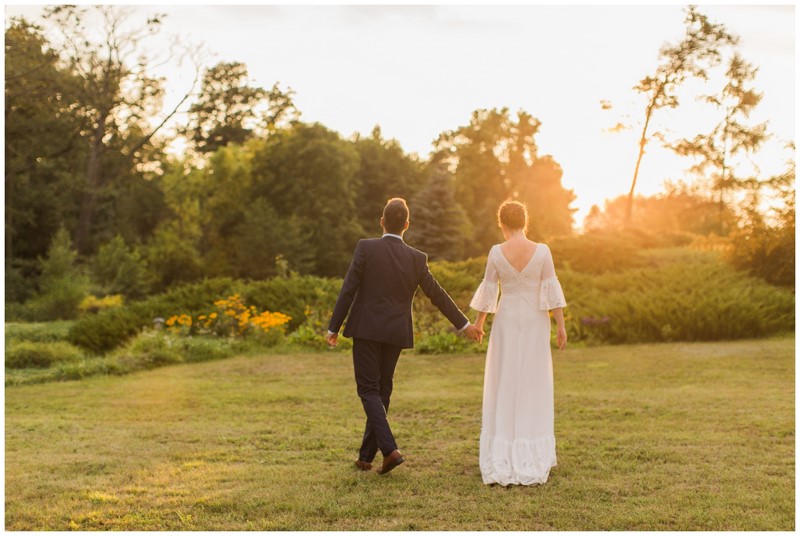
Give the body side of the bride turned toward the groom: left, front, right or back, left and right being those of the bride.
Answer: left

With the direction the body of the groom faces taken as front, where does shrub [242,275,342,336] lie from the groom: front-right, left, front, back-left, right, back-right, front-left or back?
front

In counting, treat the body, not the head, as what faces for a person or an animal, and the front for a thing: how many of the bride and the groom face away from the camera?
2

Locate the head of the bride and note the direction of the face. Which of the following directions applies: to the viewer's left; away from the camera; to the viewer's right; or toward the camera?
away from the camera

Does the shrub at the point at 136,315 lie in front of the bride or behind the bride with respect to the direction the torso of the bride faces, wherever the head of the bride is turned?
in front

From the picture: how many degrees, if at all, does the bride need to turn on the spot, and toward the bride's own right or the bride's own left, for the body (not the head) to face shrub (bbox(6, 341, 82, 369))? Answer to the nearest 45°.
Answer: approximately 45° to the bride's own left

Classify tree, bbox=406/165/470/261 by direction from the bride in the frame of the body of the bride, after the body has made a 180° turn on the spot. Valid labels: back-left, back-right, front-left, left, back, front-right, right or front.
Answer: back

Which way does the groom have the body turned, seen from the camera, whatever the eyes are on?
away from the camera

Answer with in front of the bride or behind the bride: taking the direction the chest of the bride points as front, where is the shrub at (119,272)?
in front

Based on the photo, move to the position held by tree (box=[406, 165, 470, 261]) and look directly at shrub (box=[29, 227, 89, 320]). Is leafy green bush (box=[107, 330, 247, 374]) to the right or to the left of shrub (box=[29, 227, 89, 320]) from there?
left

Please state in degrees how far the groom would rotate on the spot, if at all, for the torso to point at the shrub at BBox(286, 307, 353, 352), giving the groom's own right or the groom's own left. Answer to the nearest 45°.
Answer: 0° — they already face it

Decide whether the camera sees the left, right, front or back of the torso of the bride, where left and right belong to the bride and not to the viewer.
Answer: back

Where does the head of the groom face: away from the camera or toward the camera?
away from the camera

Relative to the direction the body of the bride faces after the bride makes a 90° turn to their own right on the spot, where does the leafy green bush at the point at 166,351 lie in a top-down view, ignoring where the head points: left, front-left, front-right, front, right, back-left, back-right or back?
back-left
